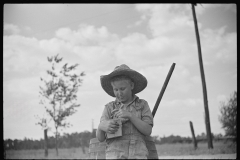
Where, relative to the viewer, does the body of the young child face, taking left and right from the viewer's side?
facing the viewer

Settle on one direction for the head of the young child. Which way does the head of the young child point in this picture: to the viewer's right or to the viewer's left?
to the viewer's left
